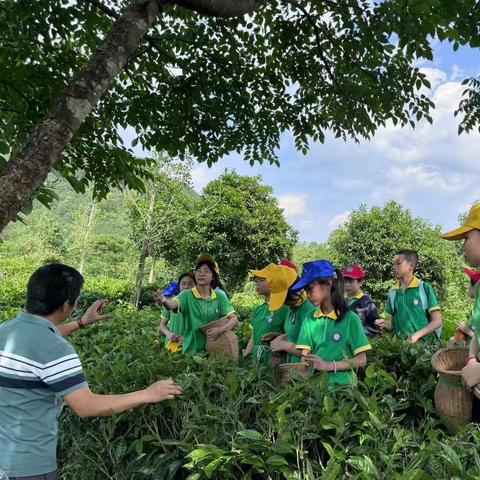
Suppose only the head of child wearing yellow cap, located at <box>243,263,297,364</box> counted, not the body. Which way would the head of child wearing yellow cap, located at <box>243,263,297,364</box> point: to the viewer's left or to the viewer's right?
to the viewer's left

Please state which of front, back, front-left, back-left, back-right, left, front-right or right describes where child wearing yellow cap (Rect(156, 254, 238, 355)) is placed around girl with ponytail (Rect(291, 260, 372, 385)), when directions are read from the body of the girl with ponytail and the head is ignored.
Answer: right

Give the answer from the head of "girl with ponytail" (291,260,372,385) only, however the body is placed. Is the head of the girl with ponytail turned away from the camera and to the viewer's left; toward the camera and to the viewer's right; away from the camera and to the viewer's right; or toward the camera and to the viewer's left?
toward the camera and to the viewer's left

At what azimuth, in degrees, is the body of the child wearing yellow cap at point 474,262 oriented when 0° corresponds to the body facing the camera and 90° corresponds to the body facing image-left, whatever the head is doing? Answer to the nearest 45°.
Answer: approximately 90°

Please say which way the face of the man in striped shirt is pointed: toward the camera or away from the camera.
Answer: away from the camera

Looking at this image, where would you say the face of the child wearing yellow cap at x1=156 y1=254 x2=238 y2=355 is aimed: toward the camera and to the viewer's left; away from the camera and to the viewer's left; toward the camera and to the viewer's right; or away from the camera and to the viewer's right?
toward the camera and to the viewer's left

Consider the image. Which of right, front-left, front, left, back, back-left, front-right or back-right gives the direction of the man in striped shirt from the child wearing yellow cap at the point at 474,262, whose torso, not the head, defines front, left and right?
front-left

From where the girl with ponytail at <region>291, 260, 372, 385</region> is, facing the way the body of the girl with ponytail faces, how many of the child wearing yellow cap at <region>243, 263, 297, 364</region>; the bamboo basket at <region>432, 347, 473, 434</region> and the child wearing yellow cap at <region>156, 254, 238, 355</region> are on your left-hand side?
1

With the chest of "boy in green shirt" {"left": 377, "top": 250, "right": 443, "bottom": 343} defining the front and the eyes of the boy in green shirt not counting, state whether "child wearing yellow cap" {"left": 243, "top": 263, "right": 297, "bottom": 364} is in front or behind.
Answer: in front

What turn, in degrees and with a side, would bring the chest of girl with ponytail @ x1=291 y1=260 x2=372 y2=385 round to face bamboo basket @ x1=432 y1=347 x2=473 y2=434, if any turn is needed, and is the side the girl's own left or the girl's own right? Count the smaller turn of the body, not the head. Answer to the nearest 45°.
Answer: approximately 90° to the girl's own left

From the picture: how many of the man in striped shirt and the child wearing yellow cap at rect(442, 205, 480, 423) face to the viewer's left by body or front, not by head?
1

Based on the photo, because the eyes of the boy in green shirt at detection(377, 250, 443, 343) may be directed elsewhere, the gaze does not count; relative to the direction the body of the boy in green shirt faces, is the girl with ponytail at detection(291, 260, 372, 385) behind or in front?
in front
